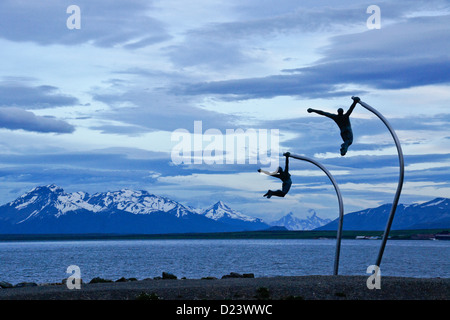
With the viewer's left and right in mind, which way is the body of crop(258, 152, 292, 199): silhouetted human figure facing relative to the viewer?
facing to the left of the viewer

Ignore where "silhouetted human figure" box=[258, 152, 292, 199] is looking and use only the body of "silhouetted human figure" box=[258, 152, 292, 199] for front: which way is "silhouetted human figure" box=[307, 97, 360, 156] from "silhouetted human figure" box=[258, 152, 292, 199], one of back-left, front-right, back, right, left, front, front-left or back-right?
back-left
